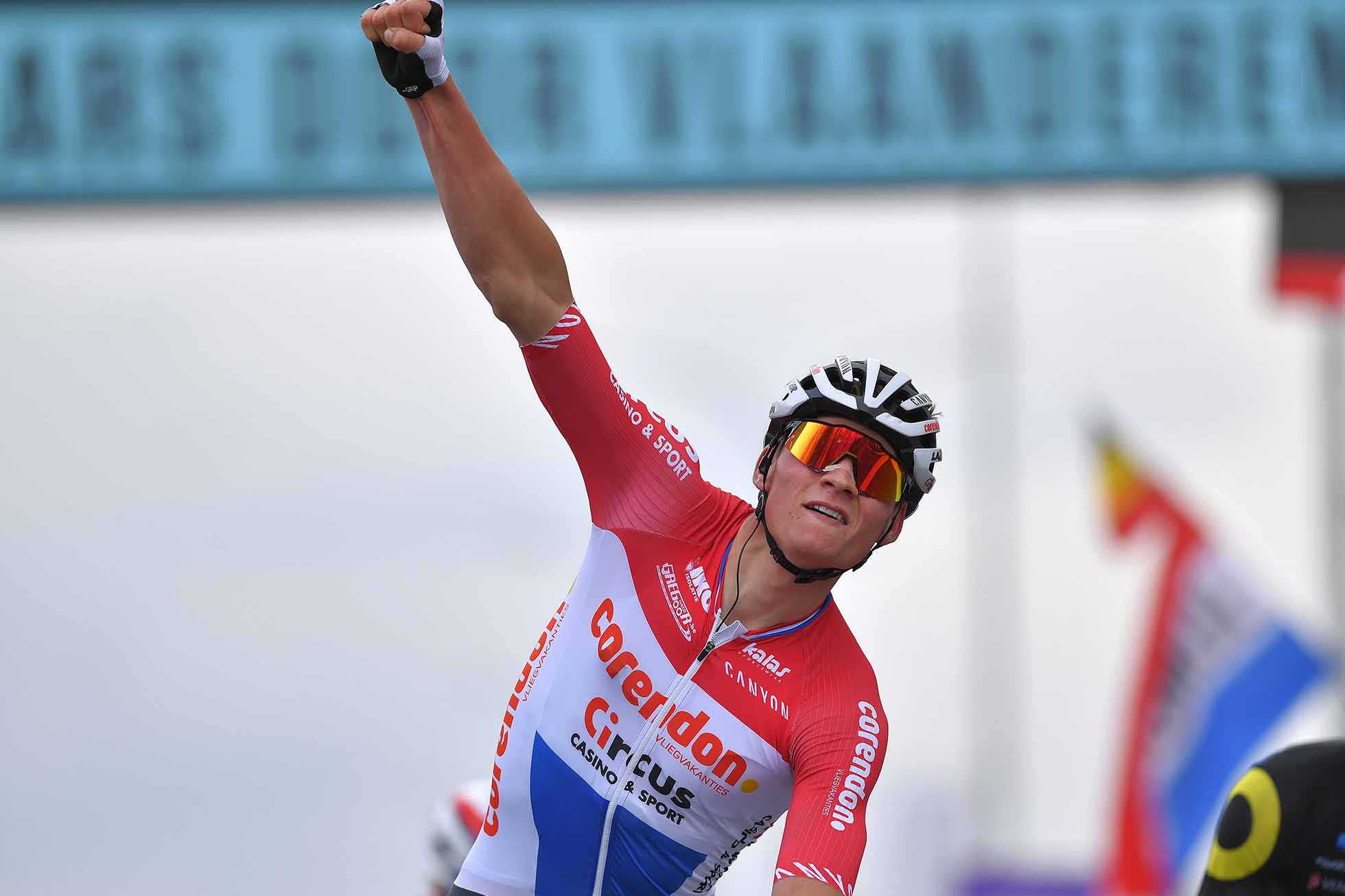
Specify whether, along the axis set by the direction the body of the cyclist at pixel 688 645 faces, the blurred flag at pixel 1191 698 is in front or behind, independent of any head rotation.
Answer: behind

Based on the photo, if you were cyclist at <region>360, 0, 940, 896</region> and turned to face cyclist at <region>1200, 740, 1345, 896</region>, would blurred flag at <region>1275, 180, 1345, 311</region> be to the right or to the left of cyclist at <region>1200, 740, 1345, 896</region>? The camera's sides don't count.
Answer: left

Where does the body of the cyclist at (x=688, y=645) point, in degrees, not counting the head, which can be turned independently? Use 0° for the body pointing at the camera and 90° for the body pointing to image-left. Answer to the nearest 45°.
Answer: approximately 0°

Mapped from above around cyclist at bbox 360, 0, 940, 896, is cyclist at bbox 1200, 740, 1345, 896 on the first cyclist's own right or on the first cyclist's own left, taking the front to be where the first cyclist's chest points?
on the first cyclist's own left

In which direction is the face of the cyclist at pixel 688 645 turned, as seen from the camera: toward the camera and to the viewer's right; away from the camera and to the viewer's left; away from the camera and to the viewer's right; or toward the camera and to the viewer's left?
toward the camera and to the viewer's right

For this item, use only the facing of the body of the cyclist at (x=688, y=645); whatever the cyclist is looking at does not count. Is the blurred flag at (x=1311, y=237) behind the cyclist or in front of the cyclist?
behind

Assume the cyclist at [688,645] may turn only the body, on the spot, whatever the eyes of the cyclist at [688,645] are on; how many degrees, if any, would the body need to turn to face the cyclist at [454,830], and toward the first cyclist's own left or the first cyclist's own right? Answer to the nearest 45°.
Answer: approximately 180°
